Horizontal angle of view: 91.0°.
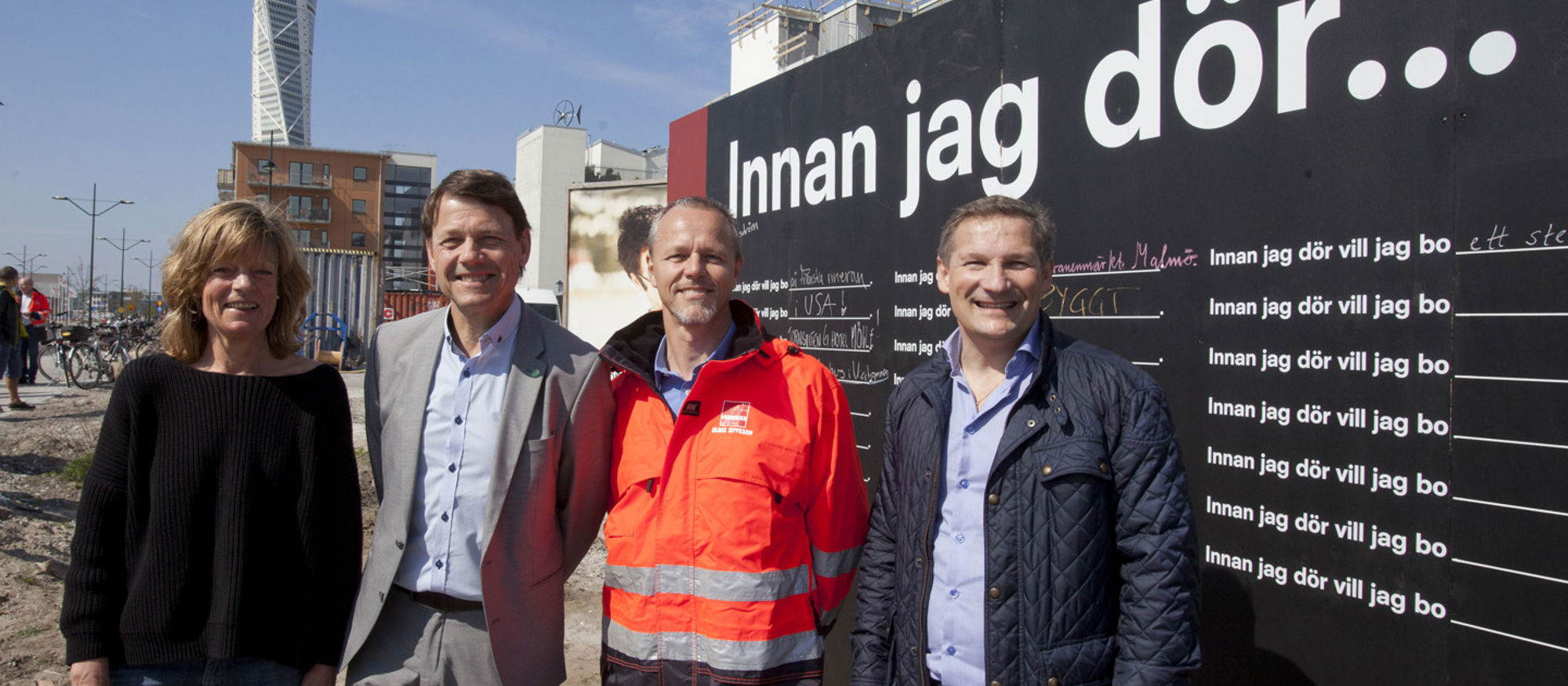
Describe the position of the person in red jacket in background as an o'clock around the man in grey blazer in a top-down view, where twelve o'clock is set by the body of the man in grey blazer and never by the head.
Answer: The person in red jacket in background is roughly at 5 o'clock from the man in grey blazer.

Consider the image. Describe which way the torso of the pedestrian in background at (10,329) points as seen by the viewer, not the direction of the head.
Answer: to the viewer's right

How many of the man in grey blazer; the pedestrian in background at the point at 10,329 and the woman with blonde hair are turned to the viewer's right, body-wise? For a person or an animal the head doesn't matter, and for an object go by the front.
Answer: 1

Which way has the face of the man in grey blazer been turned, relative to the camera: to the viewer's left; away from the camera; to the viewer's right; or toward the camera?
toward the camera

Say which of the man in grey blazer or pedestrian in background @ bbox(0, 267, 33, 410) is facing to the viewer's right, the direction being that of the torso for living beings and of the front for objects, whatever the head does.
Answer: the pedestrian in background

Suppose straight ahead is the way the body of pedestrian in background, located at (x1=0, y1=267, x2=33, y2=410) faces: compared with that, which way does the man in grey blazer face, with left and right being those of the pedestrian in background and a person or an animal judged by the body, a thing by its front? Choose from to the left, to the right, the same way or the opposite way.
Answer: to the right

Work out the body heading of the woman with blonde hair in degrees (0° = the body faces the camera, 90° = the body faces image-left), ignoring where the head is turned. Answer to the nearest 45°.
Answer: approximately 0°

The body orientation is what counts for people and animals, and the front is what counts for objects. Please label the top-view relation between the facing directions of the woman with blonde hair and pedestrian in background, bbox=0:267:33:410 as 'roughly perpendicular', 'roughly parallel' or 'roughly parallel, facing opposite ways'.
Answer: roughly perpendicular

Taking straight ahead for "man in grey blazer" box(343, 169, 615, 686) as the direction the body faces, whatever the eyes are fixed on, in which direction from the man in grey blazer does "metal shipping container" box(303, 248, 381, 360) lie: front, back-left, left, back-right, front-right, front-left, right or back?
back

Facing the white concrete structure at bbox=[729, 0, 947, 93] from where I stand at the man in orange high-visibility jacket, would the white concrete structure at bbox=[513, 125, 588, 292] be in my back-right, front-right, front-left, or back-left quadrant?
front-left

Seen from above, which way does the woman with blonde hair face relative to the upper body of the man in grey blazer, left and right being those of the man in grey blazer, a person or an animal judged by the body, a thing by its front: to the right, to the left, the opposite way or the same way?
the same way

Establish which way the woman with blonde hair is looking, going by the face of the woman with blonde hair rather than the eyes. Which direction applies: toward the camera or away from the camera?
toward the camera

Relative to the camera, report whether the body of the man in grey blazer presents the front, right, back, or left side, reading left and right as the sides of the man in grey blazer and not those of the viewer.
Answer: front
